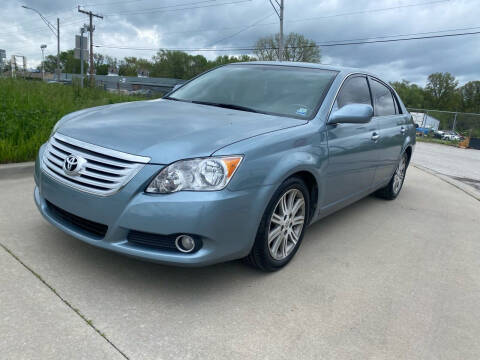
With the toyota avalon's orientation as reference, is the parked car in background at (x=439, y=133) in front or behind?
behind

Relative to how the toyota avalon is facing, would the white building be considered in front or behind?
behind

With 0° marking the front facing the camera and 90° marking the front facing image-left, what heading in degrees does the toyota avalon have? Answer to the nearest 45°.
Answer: approximately 45°

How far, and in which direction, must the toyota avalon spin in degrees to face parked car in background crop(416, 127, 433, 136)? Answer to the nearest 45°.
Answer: approximately 180°

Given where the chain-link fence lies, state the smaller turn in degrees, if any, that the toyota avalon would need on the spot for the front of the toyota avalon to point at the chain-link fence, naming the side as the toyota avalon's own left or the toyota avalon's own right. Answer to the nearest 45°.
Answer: approximately 180°

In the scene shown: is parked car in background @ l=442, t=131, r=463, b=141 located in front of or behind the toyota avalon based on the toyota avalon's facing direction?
behind
